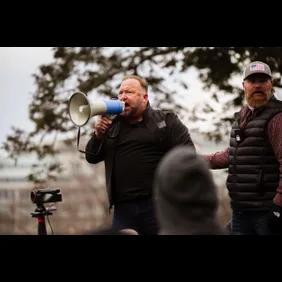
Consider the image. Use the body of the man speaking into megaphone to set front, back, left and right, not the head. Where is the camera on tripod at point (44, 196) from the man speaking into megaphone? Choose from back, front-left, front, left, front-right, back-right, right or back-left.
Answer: front-right

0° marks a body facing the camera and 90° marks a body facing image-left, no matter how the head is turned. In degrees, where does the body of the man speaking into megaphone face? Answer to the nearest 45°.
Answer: approximately 45°
